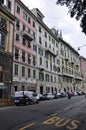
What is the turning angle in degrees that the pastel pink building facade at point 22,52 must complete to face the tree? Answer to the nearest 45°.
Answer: approximately 45° to its right

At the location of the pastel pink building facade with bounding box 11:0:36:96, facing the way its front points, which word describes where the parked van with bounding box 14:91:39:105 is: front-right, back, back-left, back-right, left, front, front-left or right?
front-right

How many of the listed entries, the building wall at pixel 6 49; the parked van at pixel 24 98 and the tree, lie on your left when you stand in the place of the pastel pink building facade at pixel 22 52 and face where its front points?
0

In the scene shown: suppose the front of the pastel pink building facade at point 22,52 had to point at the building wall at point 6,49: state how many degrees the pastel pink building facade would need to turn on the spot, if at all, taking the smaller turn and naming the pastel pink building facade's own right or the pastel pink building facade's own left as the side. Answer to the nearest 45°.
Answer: approximately 45° to the pastel pink building facade's own right
